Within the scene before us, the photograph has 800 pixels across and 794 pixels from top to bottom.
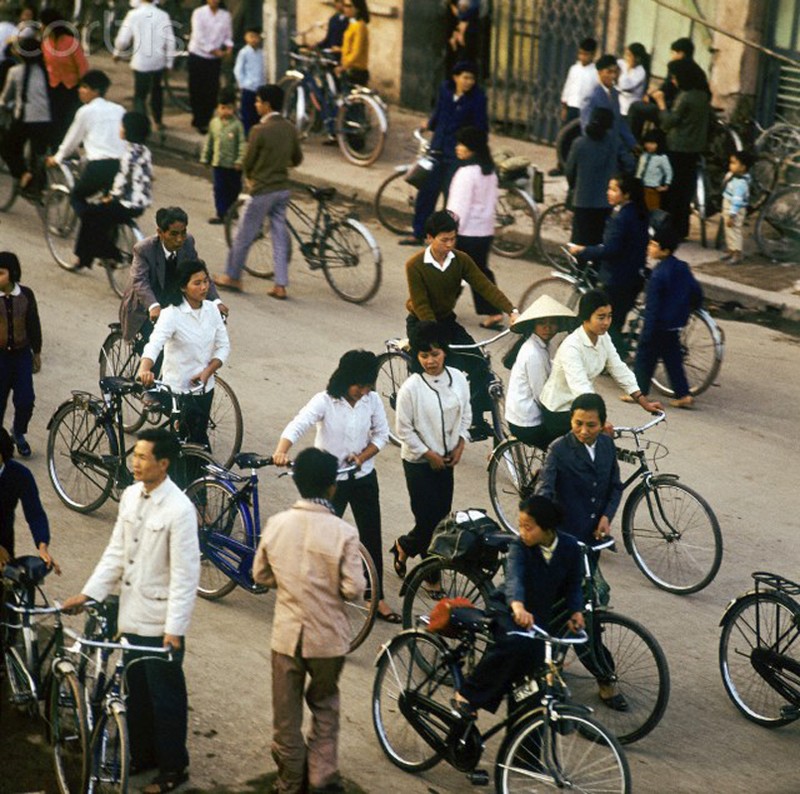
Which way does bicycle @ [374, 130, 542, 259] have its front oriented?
to the viewer's left

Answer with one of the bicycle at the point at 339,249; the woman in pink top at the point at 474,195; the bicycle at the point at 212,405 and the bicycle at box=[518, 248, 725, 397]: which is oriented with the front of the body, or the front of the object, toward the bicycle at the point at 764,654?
the bicycle at the point at 212,405

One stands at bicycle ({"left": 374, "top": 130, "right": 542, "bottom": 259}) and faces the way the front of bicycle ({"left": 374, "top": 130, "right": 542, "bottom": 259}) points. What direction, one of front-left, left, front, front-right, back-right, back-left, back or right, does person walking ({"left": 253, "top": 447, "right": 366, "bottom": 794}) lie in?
left

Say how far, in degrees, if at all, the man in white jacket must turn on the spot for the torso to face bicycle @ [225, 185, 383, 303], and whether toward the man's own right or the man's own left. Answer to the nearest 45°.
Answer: approximately 135° to the man's own right

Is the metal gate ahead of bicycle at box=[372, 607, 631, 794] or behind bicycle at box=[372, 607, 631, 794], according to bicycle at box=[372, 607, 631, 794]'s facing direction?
behind

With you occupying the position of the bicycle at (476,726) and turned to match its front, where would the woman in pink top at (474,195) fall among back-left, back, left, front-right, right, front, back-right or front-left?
back-left
